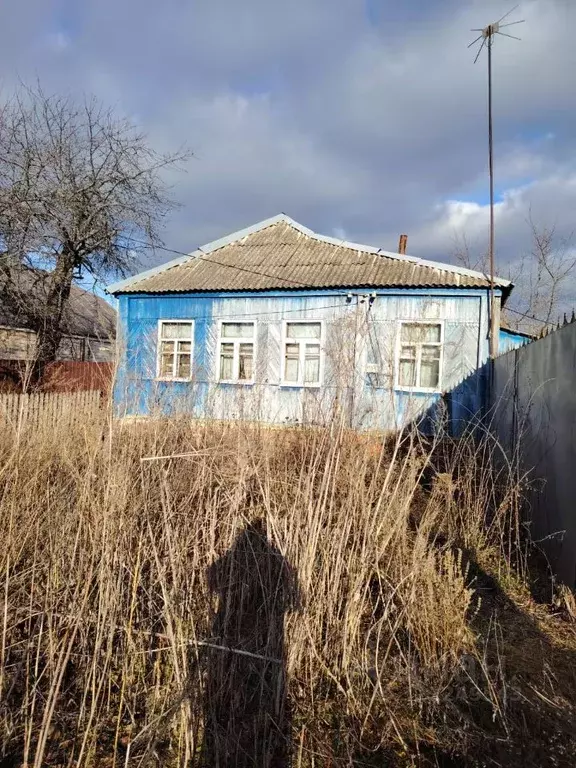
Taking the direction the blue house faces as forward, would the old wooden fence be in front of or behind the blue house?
in front

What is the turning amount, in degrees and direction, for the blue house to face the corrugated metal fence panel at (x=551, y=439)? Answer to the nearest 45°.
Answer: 0° — it already faces it

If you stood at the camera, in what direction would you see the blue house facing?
facing the viewer
